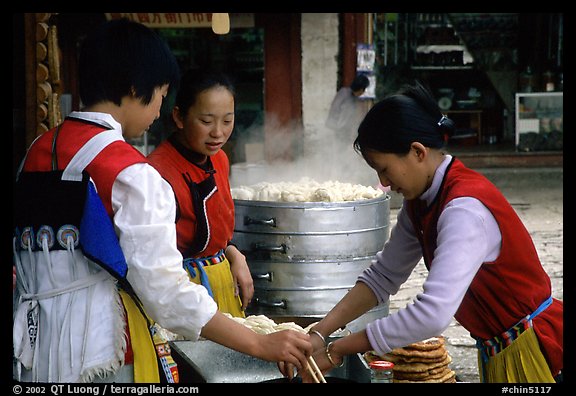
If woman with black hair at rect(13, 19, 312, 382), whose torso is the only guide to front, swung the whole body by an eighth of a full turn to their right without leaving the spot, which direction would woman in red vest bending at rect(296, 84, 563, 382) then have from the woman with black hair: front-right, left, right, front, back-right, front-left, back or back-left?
front

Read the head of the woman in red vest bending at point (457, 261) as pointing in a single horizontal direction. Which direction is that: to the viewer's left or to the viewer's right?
to the viewer's left

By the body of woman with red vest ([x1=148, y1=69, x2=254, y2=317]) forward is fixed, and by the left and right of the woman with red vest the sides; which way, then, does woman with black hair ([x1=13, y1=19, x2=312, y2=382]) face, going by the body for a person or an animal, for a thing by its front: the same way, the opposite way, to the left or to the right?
to the left

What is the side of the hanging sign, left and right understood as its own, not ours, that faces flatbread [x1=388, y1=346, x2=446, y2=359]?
front

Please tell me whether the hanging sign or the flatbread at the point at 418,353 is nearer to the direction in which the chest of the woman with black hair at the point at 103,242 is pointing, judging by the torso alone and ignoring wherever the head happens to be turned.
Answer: the flatbread

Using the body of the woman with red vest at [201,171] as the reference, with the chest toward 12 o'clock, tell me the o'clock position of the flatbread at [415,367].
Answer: The flatbread is roughly at 11 o'clock from the woman with red vest.

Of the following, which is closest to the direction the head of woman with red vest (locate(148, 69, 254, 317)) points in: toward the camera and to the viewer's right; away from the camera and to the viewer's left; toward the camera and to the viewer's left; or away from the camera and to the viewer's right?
toward the camera and to the viewer's right

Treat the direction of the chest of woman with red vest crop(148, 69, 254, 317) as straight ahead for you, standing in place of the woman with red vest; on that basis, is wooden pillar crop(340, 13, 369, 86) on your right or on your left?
on your left

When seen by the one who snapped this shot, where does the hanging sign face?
facing the viewer

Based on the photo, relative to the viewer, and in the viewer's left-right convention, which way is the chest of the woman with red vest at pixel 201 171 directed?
facing the viewer and to the right of the viewer

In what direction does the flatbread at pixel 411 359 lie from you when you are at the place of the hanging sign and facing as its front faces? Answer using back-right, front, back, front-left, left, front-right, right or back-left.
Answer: front

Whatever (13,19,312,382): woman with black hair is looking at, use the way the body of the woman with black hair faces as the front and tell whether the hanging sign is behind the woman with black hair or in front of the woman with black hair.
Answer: in front

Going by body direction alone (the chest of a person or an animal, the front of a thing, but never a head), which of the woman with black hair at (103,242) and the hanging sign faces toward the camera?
the hanging sign

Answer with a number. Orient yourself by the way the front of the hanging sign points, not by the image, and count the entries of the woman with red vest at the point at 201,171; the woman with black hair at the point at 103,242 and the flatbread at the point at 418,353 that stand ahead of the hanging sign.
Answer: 3

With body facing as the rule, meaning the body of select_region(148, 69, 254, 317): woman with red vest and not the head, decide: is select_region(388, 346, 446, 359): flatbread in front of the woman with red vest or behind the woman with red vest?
in front

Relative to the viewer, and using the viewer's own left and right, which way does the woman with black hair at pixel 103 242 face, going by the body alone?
facing away from the viewer and to the right of the viewer
